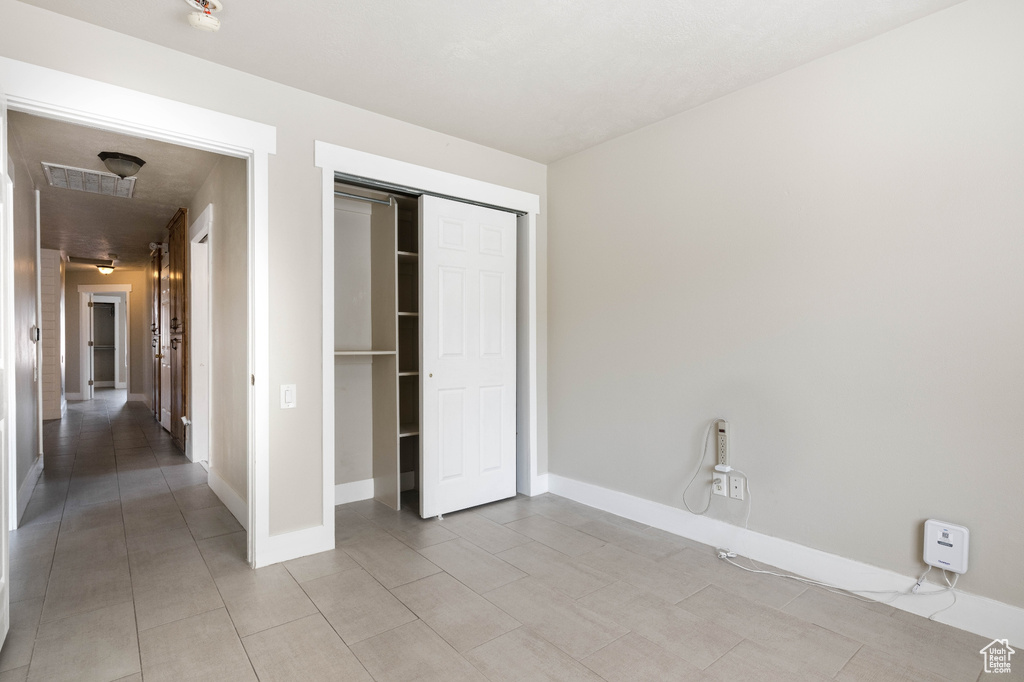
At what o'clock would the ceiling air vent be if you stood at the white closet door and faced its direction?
The ceiling air vent is roughly at 5 o'clock from the white closet door.

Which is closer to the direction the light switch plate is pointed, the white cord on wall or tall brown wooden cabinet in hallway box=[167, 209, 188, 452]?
the white cord on wall

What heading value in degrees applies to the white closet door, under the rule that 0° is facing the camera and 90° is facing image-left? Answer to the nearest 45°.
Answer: approximately 315°

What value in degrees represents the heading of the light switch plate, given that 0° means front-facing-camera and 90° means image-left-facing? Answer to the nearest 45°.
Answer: approximately 0°

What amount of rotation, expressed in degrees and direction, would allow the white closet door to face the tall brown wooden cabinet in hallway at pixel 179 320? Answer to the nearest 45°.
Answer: approximately 180°

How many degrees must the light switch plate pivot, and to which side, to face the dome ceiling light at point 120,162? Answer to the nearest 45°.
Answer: approximately 135° to its right

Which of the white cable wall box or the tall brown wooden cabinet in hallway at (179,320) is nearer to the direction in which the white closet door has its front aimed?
the white cable wall box

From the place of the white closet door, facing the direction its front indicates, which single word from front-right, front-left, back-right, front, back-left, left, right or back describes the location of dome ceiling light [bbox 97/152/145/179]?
back-right

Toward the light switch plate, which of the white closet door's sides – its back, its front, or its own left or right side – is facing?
right

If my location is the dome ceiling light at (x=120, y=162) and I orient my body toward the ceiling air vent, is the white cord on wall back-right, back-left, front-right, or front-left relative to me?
back-right
